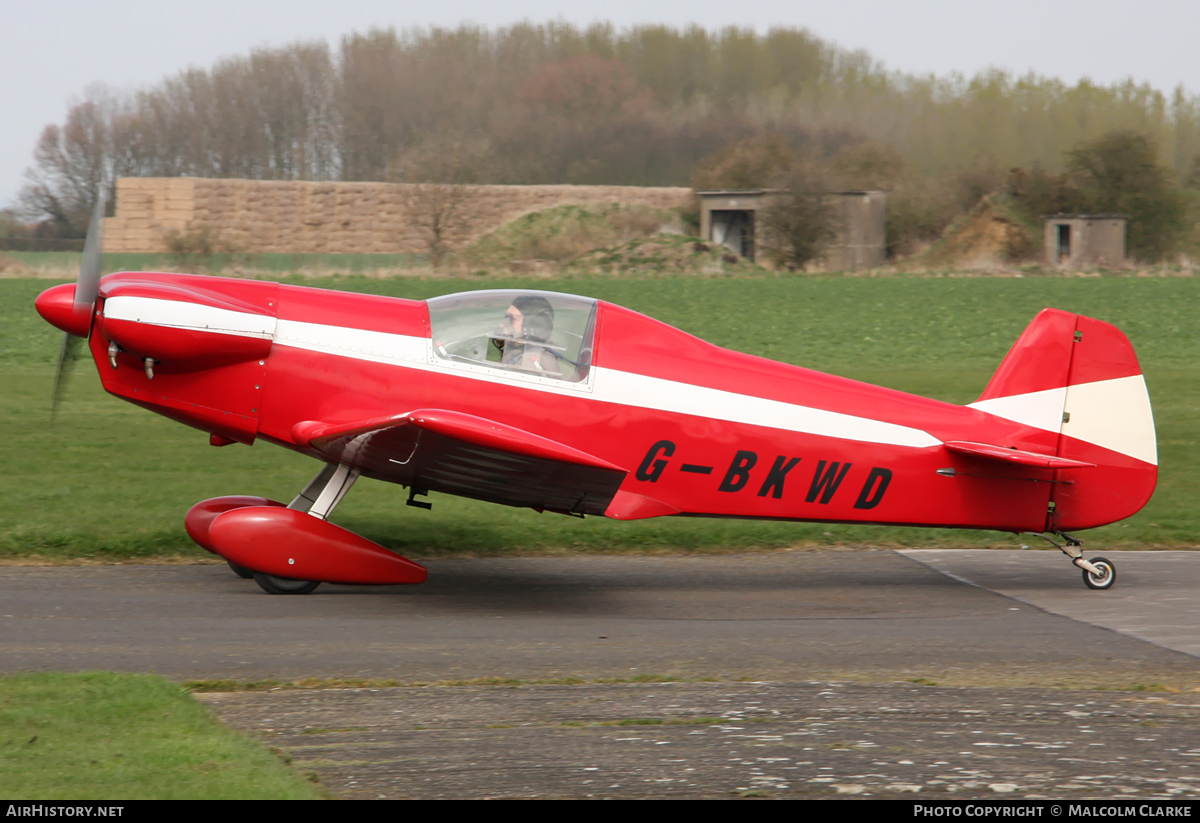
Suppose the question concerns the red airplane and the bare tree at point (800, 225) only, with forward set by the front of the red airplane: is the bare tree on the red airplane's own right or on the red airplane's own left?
on the red airplane's own right

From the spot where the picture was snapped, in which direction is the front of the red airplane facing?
facing to the left of the viewer

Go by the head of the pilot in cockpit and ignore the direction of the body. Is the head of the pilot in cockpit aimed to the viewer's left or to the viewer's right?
to the viewer's left

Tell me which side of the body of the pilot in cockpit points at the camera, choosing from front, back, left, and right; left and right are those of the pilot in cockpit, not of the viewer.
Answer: left

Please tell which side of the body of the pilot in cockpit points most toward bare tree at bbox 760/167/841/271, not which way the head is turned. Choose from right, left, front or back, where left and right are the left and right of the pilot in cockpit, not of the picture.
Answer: right
